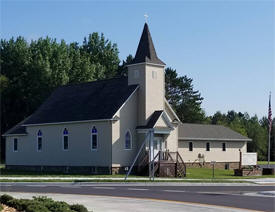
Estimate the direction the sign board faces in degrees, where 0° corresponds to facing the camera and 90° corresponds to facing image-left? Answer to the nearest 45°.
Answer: approximately 0°

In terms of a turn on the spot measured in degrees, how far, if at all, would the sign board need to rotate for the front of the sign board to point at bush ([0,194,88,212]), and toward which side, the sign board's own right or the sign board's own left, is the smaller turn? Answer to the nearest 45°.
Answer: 0° — it already faces it
